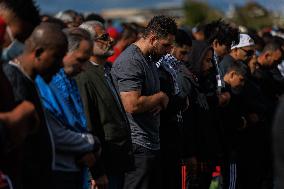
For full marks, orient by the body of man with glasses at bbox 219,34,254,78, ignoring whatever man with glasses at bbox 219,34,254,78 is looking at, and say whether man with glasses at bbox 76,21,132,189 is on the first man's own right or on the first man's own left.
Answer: on the first man's own right

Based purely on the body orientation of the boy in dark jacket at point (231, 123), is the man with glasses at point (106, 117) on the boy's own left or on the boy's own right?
on the boy's own right
